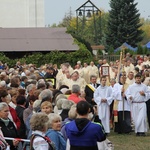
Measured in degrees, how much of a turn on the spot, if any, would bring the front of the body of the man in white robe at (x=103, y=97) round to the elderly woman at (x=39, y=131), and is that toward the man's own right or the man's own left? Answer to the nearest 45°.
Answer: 0° — they already face them

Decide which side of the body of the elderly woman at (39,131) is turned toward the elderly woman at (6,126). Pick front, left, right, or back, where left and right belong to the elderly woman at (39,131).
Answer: left

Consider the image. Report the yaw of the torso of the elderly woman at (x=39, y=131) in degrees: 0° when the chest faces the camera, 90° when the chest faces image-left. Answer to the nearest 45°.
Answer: approximately 225°

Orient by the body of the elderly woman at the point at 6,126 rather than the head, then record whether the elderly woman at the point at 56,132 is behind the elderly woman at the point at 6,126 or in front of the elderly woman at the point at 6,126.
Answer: in front

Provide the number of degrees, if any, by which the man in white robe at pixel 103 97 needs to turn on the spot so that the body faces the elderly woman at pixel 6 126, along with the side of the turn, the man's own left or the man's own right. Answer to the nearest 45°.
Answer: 0° — they already face them

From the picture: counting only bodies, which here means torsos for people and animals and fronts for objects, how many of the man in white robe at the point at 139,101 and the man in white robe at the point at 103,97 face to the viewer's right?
0

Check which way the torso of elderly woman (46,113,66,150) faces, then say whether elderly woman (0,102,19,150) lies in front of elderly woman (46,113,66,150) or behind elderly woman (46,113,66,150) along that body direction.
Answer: behind
